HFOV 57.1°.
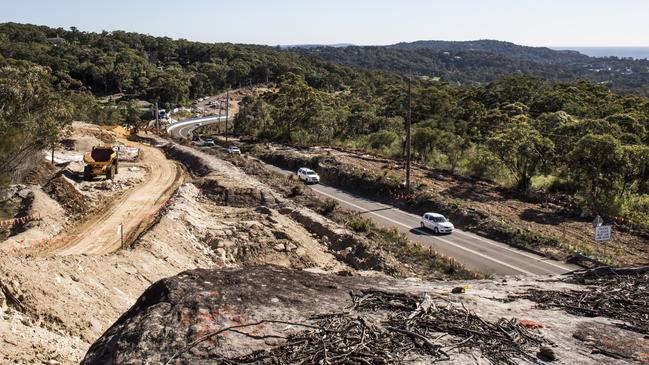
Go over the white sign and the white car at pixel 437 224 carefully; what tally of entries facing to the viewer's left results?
0

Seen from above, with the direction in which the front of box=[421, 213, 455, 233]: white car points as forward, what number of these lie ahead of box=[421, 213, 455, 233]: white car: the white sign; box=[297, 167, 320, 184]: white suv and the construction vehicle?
1

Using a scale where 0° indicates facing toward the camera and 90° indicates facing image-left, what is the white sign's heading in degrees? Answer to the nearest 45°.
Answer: approximately 0°

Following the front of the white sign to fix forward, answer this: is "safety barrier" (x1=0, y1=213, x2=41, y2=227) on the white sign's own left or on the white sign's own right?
on the white sign's own right

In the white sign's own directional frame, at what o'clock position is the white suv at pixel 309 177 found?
The white suv is roughly at 4 o'clock from the white sign.

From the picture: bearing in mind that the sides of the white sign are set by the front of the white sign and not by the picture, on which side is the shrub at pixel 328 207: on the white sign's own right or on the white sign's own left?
on the white sign's own right
